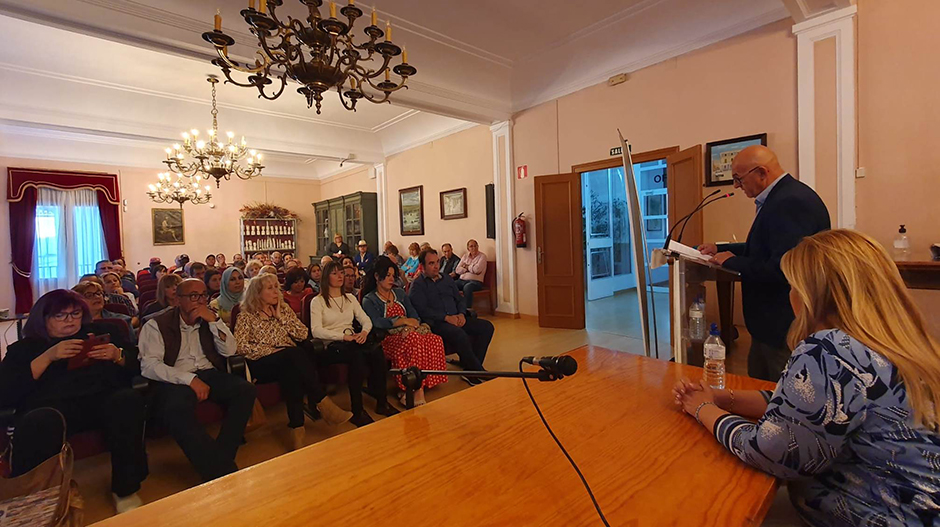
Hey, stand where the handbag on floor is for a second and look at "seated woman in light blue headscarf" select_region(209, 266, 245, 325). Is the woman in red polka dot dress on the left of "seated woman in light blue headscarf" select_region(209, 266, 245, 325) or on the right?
right

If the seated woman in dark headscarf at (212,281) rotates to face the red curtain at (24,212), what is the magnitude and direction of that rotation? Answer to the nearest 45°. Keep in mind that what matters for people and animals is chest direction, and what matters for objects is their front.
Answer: approximately 180°

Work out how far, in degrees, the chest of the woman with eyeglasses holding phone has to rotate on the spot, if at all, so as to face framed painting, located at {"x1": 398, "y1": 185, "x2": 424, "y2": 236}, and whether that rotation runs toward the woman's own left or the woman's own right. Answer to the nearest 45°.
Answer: approximately 90° to the woman's own left

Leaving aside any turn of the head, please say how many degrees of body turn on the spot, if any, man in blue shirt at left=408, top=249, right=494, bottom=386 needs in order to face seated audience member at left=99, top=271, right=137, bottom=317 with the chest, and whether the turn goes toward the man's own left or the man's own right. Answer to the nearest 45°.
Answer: approximately 135° to the man's own right

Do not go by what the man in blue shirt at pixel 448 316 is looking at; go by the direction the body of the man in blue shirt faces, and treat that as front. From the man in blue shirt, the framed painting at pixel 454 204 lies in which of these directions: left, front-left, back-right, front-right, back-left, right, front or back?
back-left

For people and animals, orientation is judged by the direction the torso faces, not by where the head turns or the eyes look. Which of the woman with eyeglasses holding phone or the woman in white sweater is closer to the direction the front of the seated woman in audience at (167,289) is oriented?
the woman in white sweater

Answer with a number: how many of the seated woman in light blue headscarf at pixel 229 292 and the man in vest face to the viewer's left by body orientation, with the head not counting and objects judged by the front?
0

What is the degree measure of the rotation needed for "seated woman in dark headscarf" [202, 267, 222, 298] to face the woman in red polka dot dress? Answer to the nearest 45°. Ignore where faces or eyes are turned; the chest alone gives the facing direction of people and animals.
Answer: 0° — they already face them

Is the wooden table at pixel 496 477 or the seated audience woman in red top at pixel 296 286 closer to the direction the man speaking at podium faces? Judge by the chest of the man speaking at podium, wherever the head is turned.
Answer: the seated audience woman in red top

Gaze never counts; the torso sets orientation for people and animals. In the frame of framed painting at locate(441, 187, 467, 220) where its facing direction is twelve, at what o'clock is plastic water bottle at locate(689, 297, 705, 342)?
The plastic water bottle is roughly at 10 o'clock from the framed painting.

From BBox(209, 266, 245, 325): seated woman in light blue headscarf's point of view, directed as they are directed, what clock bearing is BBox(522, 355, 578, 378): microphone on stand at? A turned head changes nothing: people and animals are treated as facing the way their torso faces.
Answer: The microphone on stand is roughly at 1 o'clock from the seated woman in light blue headscarf.

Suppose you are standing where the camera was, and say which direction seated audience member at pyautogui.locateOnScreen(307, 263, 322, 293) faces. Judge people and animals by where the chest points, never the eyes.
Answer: facing the viewer and to the right of the viewer

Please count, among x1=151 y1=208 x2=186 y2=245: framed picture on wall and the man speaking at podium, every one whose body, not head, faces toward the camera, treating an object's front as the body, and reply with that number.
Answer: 1

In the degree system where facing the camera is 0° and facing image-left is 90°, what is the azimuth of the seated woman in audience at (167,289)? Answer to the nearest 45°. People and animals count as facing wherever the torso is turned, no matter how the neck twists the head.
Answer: approximately 315°

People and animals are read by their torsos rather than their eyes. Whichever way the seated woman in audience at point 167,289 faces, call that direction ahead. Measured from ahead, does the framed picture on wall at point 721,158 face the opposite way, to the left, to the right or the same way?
to the right
